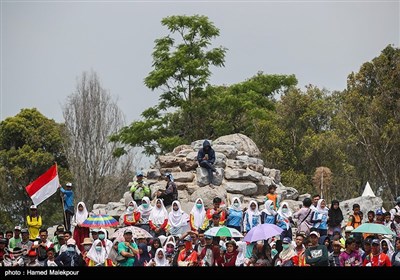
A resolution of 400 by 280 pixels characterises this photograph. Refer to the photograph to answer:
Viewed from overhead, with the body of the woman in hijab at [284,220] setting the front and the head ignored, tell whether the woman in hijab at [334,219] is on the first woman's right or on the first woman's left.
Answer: on the first woman's left

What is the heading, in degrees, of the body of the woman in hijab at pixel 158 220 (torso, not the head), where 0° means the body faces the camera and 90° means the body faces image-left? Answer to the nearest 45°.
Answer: approximately 0°

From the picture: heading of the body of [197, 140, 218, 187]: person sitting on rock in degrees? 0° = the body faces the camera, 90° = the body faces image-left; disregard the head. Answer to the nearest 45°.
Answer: approximately 0°

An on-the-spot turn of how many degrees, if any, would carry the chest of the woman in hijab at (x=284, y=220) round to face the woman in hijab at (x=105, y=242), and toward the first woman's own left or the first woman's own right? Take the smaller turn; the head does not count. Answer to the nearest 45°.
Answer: approximately 45° to the first woman's own right

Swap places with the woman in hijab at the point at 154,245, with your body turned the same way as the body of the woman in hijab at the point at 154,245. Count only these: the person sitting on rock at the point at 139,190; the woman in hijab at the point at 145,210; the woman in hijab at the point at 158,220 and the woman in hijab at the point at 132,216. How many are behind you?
4

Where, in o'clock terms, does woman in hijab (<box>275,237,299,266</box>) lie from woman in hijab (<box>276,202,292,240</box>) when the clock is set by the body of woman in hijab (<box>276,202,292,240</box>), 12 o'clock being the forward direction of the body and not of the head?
woman in hijab (<box>275,237,299,266</box>) is roughly at 12 o'clock from woman in hijab (<box>276,202,292,240</box>).
